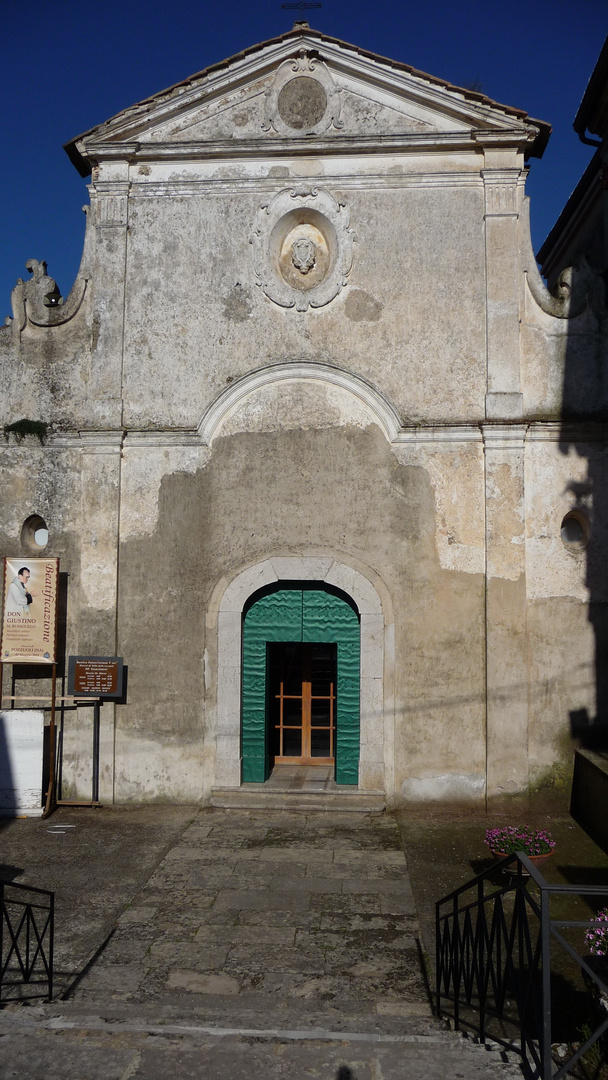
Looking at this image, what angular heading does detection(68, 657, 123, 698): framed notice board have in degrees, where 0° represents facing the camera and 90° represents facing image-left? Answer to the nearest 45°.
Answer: approximately 0°

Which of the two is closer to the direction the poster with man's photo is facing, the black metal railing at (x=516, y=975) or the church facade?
the black metal railing

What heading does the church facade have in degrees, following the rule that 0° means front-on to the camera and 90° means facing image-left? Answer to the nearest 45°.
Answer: approximately 0°

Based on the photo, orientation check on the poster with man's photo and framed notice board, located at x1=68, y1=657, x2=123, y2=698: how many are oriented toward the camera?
2

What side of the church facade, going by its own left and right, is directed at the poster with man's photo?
right

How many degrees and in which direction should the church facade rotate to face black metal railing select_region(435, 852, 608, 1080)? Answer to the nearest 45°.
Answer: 0° — it already faces it

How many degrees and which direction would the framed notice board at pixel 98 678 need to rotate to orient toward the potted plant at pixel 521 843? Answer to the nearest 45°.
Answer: approximately 45° to its left
